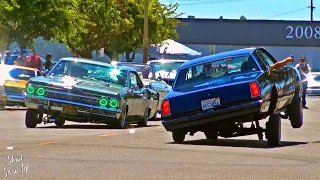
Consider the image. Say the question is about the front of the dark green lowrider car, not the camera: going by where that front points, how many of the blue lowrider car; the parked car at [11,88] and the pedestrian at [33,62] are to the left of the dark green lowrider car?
1

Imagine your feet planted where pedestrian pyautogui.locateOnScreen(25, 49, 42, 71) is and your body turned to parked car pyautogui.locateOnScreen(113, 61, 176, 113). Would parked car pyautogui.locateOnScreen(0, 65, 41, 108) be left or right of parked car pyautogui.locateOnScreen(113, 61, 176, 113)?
right

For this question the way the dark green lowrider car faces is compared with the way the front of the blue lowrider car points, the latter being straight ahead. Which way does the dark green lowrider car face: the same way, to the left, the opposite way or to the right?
the opposite way

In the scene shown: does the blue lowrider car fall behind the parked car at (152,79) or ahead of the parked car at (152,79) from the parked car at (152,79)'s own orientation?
ahead

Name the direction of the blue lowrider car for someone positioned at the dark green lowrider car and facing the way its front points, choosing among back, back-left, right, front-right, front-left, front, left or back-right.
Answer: left

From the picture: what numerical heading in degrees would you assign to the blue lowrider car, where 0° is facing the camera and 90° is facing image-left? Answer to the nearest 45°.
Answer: approximately 225°

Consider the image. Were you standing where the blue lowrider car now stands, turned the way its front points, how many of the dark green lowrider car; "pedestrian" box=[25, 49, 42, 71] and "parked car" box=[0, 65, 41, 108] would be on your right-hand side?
0

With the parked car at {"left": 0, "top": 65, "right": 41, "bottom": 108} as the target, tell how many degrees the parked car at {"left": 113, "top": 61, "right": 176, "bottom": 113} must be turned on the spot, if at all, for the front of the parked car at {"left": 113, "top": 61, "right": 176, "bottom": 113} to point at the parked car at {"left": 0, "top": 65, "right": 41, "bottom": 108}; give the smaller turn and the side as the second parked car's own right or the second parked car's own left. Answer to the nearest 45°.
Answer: approximately 135° to the second parked car's own right

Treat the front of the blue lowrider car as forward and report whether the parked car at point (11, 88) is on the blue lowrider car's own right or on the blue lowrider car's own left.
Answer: on the blue lowrider car's own left

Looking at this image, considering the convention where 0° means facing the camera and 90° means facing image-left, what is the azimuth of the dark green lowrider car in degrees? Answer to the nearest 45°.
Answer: approximately 45°

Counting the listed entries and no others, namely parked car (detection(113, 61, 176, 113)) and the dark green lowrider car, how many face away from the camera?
0
